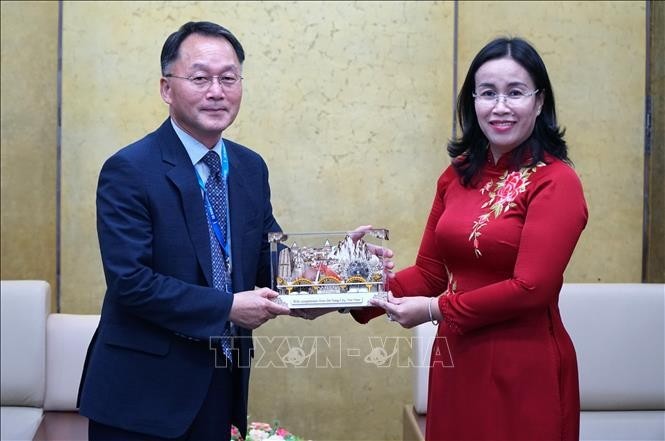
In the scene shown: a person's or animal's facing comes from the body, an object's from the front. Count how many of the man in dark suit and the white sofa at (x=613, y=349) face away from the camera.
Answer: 0

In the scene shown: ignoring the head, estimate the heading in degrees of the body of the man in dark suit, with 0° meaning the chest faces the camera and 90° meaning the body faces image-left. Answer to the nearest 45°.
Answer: approximately 315°

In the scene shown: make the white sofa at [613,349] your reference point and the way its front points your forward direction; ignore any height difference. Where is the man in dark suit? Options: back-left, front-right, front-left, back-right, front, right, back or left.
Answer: front-right

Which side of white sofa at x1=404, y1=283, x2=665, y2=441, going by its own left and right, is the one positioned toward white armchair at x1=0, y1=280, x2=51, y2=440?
right

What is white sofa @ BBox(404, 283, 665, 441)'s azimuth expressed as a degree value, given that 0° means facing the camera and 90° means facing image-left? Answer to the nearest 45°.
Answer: approximately 0°
